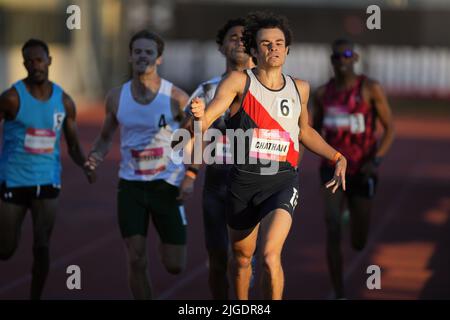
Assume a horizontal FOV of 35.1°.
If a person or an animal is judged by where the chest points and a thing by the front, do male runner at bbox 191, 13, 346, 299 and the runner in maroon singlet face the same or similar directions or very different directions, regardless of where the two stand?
same or similar directions

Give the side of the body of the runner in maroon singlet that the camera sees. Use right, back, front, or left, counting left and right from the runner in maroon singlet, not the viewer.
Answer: front

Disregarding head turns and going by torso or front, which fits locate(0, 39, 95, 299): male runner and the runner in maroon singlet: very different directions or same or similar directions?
same or similar directions

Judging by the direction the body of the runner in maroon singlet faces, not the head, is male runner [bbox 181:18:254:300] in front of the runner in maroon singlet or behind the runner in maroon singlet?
in front

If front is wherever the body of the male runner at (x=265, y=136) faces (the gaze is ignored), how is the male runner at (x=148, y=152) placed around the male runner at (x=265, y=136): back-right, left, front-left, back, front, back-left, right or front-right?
back-right

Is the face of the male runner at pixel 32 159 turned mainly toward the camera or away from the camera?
toward the camera

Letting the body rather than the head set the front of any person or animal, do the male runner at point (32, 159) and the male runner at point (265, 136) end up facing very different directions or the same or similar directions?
same or similar directions

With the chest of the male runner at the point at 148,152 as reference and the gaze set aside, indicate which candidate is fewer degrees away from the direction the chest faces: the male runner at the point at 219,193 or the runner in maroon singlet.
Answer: the male runner

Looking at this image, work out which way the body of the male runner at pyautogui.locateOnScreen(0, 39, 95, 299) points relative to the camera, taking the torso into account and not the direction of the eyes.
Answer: toward the camera

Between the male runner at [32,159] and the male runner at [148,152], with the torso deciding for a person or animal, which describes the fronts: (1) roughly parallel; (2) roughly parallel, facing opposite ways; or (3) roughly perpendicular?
roughly parallel

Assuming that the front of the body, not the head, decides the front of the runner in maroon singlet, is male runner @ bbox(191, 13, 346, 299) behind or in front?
in front
